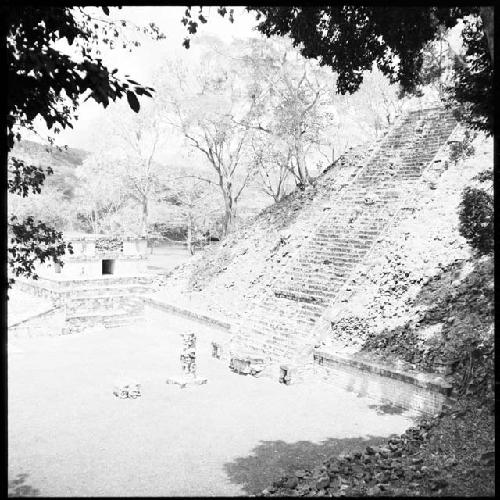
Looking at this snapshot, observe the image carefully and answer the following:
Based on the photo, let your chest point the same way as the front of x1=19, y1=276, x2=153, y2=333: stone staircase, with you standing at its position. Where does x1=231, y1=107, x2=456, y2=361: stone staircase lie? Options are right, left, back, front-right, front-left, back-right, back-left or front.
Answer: front-left

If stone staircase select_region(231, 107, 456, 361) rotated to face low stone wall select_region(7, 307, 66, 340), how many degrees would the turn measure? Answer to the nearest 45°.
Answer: approximately 45° to its right

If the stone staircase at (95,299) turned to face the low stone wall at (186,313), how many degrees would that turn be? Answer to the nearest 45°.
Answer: approximately 45° to its left

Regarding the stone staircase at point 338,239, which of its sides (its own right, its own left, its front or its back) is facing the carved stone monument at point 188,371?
front

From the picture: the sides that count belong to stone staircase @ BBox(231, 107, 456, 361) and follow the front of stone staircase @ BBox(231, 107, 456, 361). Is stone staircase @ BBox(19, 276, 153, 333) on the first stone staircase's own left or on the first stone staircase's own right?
on the first stone staircase's own right

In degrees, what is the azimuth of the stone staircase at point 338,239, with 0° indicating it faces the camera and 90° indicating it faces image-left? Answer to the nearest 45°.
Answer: approximately 45°

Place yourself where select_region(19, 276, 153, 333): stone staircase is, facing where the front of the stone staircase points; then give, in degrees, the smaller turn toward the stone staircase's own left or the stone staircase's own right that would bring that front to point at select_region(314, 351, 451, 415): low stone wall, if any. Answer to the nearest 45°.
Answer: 0° — it already faces it

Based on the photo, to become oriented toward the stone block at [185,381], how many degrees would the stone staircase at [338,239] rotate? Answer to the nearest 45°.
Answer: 0° — it already faces it

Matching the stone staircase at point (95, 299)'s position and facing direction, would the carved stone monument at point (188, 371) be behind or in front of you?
in front

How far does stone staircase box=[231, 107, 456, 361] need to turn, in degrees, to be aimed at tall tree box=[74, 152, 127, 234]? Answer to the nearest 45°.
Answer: approximately 90° to its right

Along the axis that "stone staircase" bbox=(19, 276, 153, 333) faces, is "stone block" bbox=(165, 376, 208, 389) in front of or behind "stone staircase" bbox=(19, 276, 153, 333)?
in front

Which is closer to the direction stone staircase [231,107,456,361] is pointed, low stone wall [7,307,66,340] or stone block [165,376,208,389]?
the stone block

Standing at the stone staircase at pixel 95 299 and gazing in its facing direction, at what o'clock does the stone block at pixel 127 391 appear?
The stone block is roughly at 12 o'clock from the stone staircase.

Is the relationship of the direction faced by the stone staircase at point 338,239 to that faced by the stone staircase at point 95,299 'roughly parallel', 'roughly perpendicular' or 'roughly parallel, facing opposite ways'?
roughly perpendicular

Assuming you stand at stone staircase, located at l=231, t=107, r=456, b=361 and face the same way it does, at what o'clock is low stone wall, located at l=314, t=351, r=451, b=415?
The low stone wall is roughly at 10 o'clock from the stone staircase.

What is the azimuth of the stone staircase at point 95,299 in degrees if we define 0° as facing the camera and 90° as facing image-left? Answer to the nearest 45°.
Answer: approximately 0°
